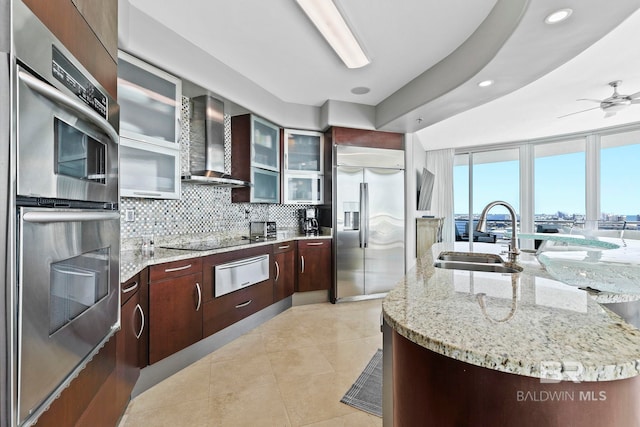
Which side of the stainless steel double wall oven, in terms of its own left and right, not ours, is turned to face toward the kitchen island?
front

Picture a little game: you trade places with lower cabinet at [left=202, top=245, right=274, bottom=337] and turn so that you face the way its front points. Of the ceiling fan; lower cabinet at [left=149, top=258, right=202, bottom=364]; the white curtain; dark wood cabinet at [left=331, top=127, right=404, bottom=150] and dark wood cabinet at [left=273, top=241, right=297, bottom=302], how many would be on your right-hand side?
1

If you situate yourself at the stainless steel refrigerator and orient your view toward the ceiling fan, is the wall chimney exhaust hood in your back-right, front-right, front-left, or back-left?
back-right

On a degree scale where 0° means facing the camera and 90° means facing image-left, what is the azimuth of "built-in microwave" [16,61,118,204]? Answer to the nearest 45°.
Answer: approximately 315°

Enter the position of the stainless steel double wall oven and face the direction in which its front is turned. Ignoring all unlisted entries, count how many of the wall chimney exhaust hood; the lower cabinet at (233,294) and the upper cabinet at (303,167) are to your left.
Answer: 3

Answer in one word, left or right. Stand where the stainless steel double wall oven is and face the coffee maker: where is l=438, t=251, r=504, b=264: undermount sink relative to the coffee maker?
right

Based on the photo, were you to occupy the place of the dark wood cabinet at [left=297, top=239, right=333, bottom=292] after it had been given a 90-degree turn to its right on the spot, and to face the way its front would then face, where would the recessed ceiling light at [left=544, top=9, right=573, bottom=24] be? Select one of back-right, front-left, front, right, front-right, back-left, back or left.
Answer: back-left

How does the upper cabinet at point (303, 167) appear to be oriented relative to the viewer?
toward the camera

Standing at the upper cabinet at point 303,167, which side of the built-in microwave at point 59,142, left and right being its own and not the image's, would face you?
left

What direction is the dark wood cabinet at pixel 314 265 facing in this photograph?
toward the camera

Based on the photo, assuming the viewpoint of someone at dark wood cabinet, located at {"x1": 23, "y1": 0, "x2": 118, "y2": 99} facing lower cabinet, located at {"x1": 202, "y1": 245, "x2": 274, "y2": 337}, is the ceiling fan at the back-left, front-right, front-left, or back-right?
front-right

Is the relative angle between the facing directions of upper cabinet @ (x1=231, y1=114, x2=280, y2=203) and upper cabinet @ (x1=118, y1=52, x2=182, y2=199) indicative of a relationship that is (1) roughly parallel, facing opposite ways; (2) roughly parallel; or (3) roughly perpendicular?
roughly parallel

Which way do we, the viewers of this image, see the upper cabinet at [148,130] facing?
facing the viewer and to the right of the viewer

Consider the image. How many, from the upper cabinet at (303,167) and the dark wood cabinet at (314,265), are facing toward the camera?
2
